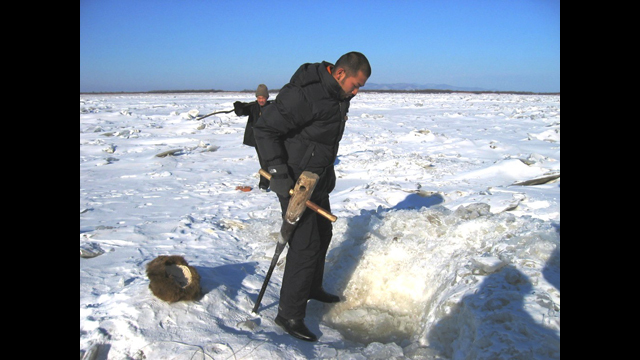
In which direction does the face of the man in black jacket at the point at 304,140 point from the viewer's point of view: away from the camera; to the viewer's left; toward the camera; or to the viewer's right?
to the viewer's right

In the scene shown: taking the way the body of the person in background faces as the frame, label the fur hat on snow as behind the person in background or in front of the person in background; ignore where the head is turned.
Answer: in front

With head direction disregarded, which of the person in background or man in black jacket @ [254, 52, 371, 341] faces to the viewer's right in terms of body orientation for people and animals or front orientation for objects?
the man in black jacket

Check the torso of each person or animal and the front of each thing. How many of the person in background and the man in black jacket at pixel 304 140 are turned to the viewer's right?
1

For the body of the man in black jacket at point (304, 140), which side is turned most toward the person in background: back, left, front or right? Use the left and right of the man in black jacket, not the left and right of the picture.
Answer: left

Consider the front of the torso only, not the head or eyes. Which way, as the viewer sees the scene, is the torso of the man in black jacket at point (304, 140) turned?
to the viewer's right
